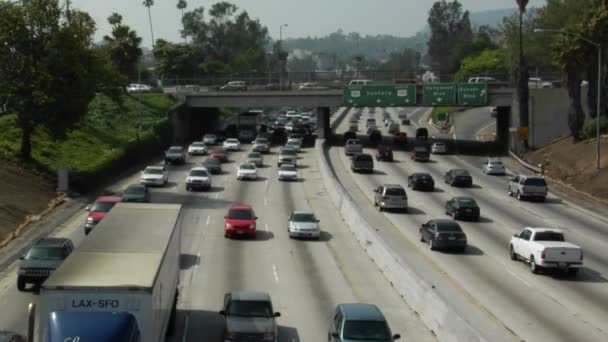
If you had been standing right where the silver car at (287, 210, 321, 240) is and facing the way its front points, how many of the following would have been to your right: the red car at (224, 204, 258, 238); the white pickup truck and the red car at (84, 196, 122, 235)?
2

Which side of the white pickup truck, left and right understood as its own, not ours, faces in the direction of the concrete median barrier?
left

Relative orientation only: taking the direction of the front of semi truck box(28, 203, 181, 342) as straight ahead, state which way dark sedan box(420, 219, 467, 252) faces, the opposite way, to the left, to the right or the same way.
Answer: the opposite way

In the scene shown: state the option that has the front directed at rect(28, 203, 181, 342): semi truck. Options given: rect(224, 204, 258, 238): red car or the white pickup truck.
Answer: the red car

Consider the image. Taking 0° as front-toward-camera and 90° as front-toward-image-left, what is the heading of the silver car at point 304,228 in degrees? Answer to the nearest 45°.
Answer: approximately 0°

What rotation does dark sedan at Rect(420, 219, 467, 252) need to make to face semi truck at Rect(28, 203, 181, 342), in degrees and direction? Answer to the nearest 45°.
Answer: approximately 135° to its left

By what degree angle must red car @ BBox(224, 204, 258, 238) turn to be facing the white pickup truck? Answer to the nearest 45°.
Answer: approximately 45° to its left

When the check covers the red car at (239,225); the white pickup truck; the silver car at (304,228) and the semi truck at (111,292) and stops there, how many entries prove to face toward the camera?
3
